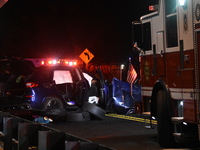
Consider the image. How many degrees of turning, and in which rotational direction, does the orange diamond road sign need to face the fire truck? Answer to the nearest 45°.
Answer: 0° — it already faces it

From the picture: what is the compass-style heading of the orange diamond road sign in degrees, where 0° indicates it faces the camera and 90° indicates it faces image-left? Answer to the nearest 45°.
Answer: approximately 0°

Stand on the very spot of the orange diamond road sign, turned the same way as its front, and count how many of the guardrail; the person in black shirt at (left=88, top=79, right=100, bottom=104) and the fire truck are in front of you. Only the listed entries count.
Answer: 3

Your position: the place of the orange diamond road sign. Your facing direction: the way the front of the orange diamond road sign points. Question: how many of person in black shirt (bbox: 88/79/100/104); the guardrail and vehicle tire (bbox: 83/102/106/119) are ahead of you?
3

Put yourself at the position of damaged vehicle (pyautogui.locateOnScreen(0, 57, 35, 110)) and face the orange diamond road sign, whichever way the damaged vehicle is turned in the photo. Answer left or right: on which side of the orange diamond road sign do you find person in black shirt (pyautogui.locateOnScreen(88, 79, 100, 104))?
right

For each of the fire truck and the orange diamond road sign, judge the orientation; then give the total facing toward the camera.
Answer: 1

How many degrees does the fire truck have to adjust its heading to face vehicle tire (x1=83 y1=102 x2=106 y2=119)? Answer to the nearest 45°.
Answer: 0° — it already faces it

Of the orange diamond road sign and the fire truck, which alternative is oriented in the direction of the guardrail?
the orange diamond road sign

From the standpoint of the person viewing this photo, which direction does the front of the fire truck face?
facing away from the viewer and to the left of the viewer
